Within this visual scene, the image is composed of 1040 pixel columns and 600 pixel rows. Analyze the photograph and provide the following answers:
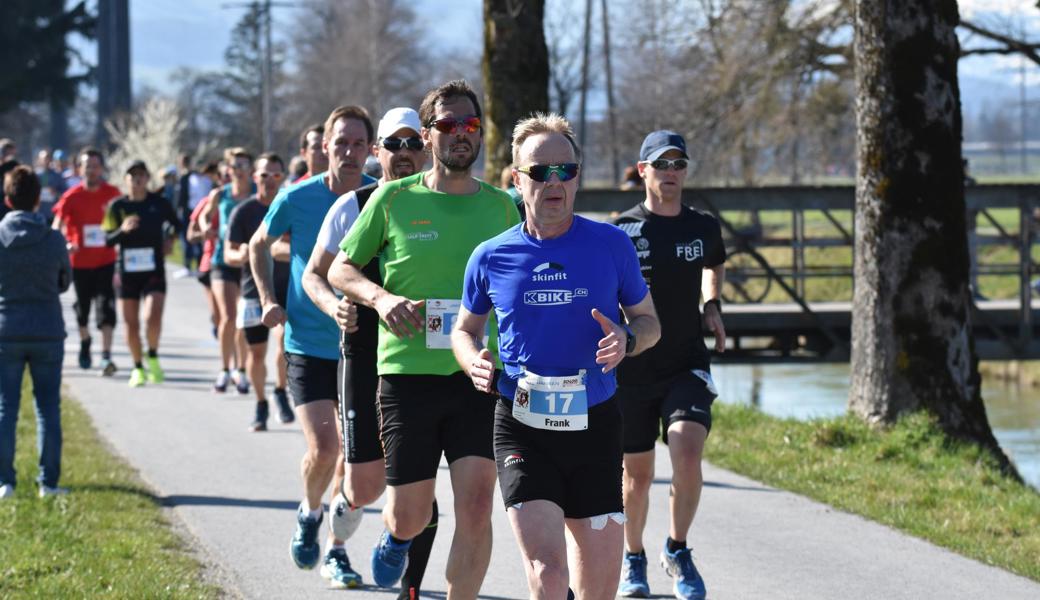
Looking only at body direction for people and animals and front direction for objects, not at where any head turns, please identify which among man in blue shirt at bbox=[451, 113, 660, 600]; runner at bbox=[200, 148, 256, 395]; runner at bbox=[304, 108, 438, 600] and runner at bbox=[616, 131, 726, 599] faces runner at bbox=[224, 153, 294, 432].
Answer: runner at bbox=[200, 148, 256, 395]

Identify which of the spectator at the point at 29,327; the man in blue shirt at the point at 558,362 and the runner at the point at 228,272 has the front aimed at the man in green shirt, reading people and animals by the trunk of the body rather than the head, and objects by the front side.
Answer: the runner

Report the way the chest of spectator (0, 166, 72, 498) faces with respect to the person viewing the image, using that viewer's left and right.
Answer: facing away from the viewer

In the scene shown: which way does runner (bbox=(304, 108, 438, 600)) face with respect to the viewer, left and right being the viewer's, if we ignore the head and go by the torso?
facing the viewer and to the right of the viewer

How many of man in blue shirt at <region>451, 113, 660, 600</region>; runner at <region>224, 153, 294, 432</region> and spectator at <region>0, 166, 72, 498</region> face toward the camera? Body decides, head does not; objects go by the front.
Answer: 2

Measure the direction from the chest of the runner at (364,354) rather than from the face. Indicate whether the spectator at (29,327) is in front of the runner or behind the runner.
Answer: behind

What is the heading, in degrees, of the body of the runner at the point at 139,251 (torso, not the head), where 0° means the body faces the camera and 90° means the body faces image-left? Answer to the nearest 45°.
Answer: approximately 0°

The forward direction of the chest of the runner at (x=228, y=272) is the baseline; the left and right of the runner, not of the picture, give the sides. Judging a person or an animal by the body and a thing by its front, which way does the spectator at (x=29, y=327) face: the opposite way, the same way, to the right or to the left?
the opposite way

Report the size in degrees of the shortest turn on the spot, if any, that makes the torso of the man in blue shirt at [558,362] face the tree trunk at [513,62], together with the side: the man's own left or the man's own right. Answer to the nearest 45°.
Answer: approximately 180°
